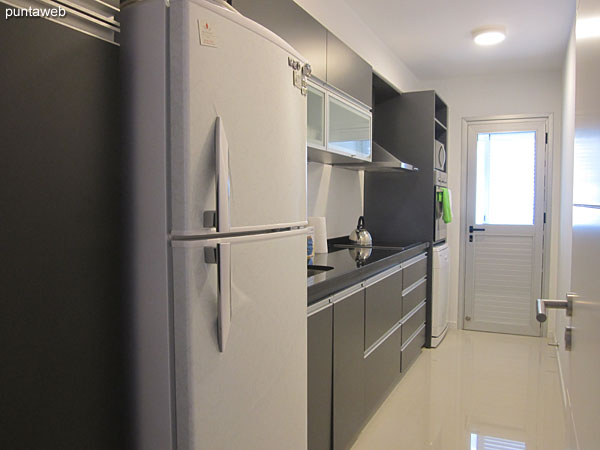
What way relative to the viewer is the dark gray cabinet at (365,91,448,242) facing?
to the viewer's right

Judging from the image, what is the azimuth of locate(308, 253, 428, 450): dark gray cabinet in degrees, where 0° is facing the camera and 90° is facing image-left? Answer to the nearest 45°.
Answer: approximately 315°

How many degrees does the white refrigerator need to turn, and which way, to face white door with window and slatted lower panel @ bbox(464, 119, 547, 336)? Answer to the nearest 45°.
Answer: approximately 90° to its left

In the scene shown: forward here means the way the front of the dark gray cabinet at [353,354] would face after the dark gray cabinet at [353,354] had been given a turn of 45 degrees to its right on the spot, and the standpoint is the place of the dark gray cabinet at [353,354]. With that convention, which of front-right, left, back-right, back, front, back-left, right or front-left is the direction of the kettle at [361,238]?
back

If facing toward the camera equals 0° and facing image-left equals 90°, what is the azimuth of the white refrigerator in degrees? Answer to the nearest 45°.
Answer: approximately 315°

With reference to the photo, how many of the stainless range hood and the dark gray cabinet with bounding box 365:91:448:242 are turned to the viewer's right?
2

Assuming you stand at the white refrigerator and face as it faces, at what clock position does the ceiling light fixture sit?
The ceiling light fixture is roughly at 9 o'clock from the white refrigerator.

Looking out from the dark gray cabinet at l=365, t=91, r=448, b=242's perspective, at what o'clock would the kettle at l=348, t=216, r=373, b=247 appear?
The kettle is roughly at 4 o'clock from the dark gray cabinet.

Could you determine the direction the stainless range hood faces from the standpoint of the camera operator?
facing to the right of the viewer

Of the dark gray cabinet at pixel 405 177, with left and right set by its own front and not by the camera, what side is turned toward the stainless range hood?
right
